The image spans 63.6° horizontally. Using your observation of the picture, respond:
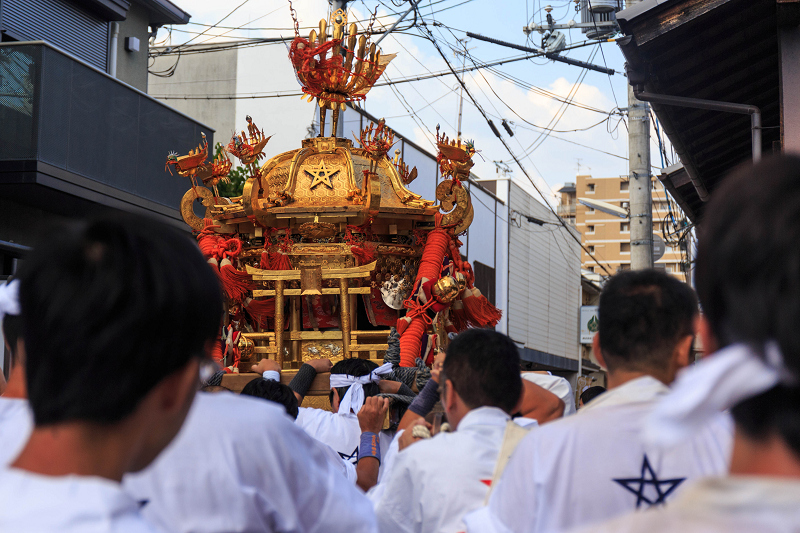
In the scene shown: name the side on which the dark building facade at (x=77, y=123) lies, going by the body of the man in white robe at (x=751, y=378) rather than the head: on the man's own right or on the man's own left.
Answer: on the man's own left

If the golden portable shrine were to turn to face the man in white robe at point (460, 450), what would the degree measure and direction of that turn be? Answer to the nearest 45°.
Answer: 0° — it already faces them

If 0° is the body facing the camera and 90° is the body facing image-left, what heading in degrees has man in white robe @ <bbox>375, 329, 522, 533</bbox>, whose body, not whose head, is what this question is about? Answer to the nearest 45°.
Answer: approximately 135°

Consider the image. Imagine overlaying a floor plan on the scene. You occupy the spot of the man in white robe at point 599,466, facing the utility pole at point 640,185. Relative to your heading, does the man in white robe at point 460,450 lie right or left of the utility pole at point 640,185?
left

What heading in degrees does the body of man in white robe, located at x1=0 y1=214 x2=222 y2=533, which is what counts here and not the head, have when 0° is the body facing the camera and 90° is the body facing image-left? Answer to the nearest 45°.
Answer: approximately 225°

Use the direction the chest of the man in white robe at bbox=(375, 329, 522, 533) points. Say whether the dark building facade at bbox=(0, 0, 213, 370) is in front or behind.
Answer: in front

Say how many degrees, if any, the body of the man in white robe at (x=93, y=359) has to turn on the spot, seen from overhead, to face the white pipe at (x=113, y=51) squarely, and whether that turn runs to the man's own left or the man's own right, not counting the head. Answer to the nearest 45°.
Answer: approximately 45° to the man's own left

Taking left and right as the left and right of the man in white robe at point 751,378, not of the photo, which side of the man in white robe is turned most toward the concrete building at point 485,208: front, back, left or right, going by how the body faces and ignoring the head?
front

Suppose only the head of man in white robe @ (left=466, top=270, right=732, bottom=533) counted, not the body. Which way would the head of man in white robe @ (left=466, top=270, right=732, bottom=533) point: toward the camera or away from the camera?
away from the camera

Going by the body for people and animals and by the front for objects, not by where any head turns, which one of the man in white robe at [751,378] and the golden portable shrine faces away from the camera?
the man in white robe

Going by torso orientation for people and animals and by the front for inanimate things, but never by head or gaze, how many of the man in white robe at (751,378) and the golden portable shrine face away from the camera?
1

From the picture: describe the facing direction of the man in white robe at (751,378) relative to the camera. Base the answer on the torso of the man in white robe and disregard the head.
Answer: away from the camera

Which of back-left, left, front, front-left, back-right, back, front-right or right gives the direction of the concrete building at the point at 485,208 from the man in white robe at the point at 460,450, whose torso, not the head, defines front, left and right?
front-right

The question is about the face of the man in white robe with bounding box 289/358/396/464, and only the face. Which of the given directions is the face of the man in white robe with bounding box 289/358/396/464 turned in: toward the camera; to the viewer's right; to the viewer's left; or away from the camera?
away from the camera

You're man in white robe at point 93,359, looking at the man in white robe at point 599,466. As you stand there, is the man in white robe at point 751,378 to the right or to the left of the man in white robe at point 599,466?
right
